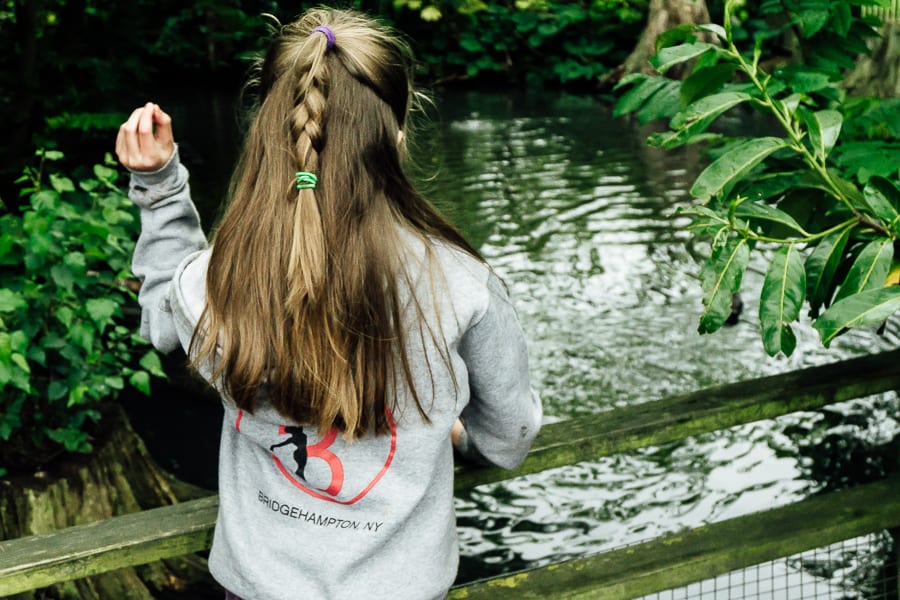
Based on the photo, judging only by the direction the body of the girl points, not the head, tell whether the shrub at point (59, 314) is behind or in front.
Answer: in front

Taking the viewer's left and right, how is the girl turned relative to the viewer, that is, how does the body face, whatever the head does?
facing away from the viewer

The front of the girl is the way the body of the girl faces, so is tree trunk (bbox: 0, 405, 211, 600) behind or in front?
in front
